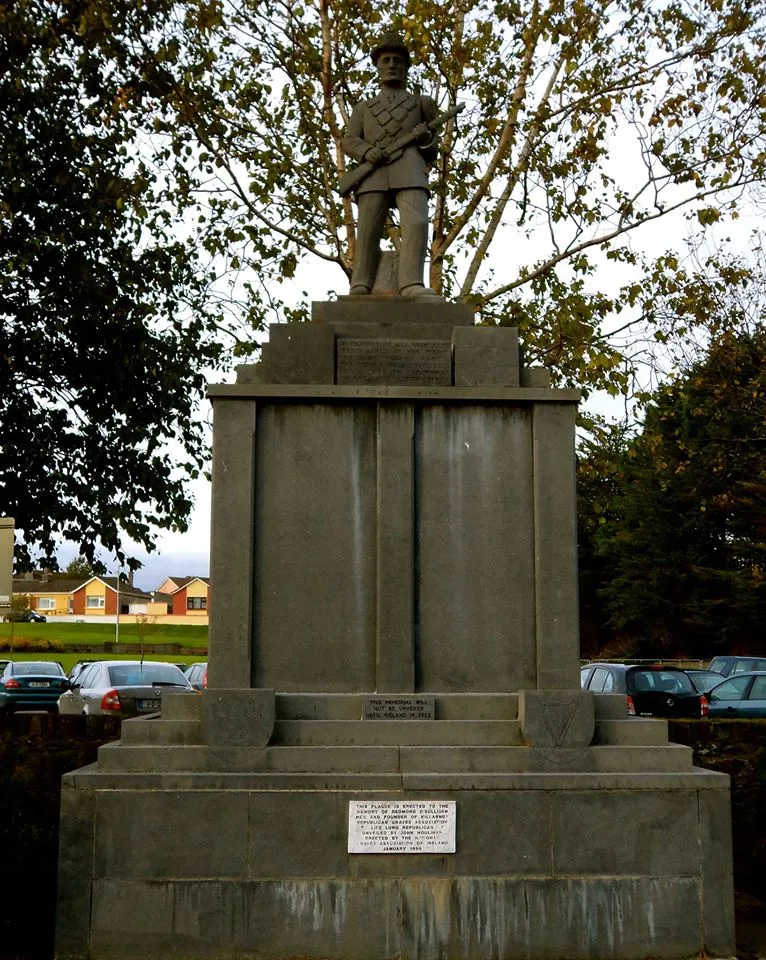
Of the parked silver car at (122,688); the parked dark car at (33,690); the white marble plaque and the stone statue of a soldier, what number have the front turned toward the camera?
2

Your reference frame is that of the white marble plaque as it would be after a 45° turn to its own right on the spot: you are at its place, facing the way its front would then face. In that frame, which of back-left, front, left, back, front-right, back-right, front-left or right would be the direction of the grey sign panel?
right

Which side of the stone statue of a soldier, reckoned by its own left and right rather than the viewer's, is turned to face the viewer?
front

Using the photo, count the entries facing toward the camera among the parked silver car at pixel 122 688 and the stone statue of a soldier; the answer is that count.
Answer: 1

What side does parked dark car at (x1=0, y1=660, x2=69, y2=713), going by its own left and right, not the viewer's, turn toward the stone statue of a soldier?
back

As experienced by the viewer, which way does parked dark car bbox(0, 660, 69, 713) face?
facing away from the viewer

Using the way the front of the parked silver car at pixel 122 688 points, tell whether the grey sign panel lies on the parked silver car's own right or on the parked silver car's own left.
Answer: on the parked silver car's own left

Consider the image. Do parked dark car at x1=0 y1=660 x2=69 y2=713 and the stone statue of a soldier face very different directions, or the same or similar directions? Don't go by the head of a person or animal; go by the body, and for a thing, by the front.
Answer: very different directions

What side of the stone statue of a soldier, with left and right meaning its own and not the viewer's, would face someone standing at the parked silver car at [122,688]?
back

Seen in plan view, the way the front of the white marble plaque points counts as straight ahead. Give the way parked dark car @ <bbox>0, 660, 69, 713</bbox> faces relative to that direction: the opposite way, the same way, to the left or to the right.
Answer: the opposite way

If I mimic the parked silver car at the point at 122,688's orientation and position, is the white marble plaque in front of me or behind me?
behind

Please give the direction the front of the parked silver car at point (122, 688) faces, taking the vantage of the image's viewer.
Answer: facing away from the viewer and to the left of the viewer

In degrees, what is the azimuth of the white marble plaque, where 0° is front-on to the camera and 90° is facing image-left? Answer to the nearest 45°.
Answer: approximately 0°

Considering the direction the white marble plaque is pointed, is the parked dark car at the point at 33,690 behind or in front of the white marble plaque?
behind
